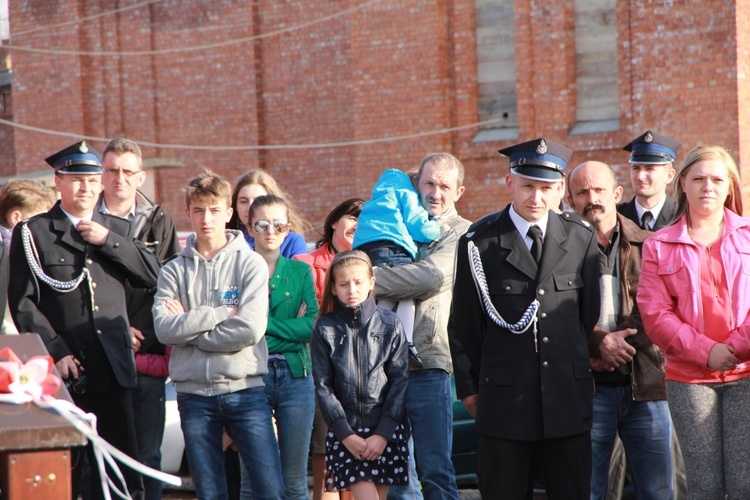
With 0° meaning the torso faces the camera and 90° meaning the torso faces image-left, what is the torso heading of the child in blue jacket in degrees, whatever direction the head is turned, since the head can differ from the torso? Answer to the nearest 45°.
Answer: approximately 225°

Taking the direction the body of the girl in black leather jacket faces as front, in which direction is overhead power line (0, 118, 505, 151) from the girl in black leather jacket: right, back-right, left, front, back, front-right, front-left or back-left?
back

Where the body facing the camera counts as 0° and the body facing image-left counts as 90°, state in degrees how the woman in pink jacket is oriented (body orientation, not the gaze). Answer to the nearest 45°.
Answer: approximately 0°

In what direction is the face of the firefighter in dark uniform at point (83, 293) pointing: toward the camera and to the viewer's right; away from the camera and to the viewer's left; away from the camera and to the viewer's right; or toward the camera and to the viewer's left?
toward the camera and to the viewer's right

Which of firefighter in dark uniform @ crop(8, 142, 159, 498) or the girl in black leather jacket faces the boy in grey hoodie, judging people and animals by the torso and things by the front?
the firefighter in dark uniform

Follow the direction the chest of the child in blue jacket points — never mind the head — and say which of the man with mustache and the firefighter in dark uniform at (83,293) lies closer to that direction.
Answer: the man with mustache

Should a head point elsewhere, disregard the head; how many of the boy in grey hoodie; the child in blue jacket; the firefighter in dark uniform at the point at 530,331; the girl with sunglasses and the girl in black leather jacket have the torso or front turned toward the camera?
4

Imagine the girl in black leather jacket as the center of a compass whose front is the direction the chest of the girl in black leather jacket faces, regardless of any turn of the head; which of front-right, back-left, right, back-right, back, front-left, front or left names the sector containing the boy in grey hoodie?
right

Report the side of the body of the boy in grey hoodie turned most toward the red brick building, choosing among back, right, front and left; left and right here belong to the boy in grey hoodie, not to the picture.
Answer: back
